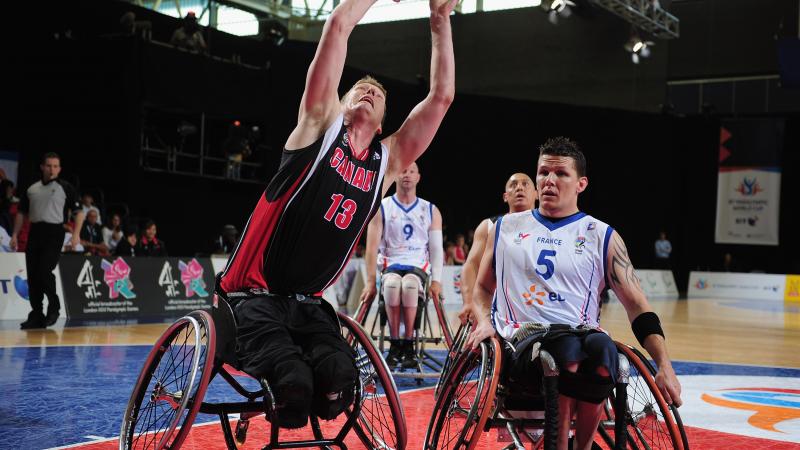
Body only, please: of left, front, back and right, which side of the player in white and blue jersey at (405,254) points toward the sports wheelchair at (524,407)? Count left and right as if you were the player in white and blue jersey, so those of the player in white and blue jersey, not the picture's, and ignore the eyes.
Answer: front

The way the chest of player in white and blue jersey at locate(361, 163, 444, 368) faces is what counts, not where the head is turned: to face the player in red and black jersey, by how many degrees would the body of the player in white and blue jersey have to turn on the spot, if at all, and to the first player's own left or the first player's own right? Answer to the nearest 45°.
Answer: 0° — they already face them

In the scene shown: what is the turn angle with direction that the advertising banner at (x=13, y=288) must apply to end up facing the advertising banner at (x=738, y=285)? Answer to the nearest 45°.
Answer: approximately 90° to its left

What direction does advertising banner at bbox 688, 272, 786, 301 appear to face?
toward the camera

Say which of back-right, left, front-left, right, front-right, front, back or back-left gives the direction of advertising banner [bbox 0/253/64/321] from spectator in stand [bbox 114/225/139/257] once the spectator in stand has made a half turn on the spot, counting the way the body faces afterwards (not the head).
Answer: left

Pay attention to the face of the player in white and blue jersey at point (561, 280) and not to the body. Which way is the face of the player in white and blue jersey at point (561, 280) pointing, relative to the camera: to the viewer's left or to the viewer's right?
to the viewer's left

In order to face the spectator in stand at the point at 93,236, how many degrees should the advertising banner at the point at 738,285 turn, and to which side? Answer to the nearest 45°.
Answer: approximately 45° to its right

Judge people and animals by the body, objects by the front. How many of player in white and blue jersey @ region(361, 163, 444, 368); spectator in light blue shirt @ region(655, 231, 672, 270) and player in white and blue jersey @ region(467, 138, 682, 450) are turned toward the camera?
3

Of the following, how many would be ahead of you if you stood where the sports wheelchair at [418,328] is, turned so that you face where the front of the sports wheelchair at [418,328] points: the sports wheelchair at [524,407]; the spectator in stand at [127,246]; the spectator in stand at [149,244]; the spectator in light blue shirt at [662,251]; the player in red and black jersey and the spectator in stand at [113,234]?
2

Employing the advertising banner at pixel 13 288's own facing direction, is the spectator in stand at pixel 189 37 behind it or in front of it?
behind

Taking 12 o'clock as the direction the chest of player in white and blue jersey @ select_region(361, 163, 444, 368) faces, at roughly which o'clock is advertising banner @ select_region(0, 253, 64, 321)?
The advertising banner is roughly at 4 o'clock from the player in white and blue jersey.

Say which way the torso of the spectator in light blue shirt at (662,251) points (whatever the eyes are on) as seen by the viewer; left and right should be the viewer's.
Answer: facing the viewer

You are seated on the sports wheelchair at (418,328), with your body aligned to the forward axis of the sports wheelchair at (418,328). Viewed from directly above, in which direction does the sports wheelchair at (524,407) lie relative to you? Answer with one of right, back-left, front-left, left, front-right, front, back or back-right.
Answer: front

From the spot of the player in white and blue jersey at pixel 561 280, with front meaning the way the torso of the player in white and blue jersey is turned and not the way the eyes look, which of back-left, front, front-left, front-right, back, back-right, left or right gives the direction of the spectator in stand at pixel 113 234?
back-right

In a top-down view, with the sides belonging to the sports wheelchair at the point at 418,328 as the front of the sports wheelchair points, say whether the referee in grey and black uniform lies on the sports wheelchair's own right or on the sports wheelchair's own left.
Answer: on the sports wheelchair's own right

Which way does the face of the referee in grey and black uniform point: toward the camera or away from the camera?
toward the camera
